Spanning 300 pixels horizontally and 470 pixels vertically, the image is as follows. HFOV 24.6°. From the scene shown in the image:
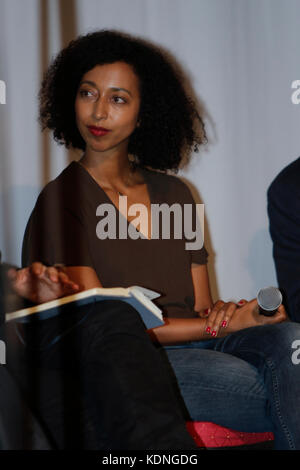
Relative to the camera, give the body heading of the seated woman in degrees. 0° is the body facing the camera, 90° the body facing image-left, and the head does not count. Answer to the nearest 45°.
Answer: approximately 315°
